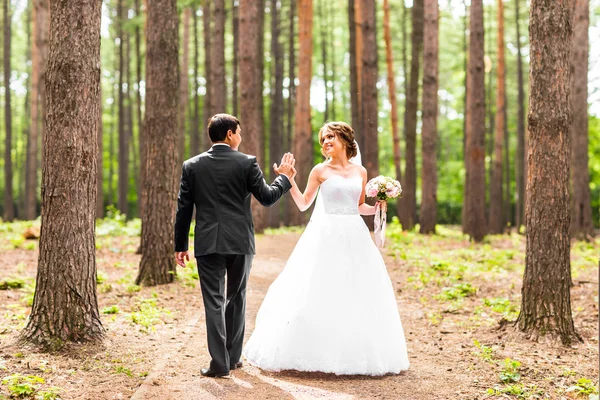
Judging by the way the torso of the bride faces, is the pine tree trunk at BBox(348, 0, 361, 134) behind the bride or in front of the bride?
behind

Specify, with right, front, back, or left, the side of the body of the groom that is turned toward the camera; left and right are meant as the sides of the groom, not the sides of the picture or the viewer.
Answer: back

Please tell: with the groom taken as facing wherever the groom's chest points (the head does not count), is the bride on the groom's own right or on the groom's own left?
on the groom's own right

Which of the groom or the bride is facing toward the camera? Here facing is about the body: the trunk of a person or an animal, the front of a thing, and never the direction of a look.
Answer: the bride

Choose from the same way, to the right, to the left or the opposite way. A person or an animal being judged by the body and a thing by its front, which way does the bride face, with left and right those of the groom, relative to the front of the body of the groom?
the opposite way

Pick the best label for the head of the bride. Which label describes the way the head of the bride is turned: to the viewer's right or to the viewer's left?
to the viewer's left

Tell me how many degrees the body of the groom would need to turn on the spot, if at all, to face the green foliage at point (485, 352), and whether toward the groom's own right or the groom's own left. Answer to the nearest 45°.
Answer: approximately 90° to the groom's own right

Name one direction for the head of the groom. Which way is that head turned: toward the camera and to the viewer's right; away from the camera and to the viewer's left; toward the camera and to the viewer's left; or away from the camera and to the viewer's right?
away from the camera and to the viewer's right

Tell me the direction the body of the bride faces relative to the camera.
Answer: toward the camera

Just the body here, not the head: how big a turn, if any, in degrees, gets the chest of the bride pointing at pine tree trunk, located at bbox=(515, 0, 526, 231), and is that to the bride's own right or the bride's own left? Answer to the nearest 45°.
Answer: approximately 180°

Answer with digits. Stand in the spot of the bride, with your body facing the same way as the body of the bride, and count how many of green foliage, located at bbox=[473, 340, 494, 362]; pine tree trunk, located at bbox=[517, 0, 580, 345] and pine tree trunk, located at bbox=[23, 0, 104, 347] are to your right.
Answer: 1

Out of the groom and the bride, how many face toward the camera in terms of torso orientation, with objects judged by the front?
1

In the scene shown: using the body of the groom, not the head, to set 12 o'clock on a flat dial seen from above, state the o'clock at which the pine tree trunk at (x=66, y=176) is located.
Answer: The pine tree trunk is roughly at 10 o'clock from the groom.

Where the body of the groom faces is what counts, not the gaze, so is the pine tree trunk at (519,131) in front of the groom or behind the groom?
in front

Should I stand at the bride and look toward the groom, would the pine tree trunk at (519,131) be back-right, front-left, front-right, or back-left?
back-right
